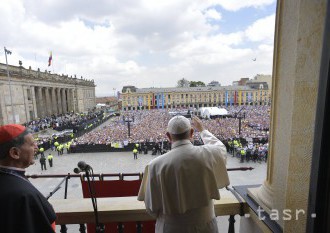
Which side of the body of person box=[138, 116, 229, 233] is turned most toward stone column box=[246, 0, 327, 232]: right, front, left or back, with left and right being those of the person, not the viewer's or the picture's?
right

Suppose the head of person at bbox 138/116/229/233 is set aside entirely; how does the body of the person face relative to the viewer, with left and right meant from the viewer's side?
facing away from the viewer
